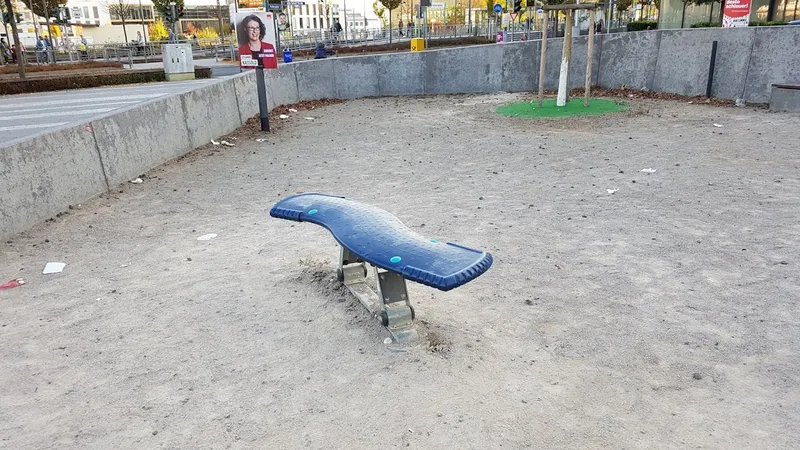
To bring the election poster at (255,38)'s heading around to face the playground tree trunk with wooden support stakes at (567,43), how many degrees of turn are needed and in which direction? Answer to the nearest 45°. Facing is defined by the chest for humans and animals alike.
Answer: approximately 90° to its left

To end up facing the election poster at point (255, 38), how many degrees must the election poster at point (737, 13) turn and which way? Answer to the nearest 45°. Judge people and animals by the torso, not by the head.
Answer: approximately 45° to its right

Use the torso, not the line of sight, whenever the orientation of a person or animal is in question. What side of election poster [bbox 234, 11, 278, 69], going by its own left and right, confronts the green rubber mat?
left

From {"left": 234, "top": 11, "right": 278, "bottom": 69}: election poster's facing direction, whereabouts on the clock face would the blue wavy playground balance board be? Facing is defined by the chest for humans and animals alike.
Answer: The blue wavy playground balance board is roughly at 12 o'clock from the election poster.

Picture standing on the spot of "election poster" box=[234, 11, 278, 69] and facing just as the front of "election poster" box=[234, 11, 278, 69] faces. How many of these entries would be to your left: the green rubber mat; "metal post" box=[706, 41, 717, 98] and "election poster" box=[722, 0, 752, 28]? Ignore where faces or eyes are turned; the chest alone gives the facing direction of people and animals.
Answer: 3

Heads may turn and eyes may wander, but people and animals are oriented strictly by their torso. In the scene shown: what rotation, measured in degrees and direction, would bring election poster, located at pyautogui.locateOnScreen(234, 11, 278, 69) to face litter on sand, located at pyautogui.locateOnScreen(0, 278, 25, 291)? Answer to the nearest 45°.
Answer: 0° — it already faces it

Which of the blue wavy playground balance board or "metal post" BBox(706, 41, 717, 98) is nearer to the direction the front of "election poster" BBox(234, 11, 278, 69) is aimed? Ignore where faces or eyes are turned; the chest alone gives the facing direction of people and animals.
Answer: the blue wavy playground balance board

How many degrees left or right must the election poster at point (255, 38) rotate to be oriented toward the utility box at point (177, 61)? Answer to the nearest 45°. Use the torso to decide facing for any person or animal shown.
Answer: approximately 180°

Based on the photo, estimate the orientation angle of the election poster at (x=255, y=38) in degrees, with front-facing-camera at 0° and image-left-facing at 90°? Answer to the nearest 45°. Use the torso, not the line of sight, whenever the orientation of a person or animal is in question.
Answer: approximately 0°

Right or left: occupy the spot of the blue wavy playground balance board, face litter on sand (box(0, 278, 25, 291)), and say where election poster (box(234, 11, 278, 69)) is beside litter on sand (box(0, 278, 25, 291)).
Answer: right

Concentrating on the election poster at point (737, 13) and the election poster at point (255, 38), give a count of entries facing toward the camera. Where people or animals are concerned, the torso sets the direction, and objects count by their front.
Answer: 2

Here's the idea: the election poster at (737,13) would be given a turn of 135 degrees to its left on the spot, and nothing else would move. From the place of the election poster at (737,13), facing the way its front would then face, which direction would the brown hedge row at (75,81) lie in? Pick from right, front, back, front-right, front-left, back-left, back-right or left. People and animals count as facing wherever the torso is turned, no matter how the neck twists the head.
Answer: back-left

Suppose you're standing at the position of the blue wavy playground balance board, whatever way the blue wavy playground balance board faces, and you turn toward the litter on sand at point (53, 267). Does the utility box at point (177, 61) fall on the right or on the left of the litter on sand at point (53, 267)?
right

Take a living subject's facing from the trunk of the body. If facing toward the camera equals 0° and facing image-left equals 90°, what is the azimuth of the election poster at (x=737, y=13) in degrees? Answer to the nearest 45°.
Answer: approximately 0°

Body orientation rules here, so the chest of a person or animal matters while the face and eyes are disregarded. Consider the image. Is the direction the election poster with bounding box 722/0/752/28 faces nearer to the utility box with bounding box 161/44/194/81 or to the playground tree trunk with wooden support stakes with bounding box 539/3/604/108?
the playground tree trunk with wooden support stakes

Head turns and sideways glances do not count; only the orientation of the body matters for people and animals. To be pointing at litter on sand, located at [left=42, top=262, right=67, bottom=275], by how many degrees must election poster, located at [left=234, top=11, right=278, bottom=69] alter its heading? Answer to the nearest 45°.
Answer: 0° — it already faces it

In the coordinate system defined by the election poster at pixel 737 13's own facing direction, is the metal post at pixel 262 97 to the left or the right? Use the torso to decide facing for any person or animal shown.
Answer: on its right

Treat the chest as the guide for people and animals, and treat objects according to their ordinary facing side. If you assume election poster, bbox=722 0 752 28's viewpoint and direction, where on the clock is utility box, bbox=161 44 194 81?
The utility box is roughly at 3 o'clock from the election poster.
